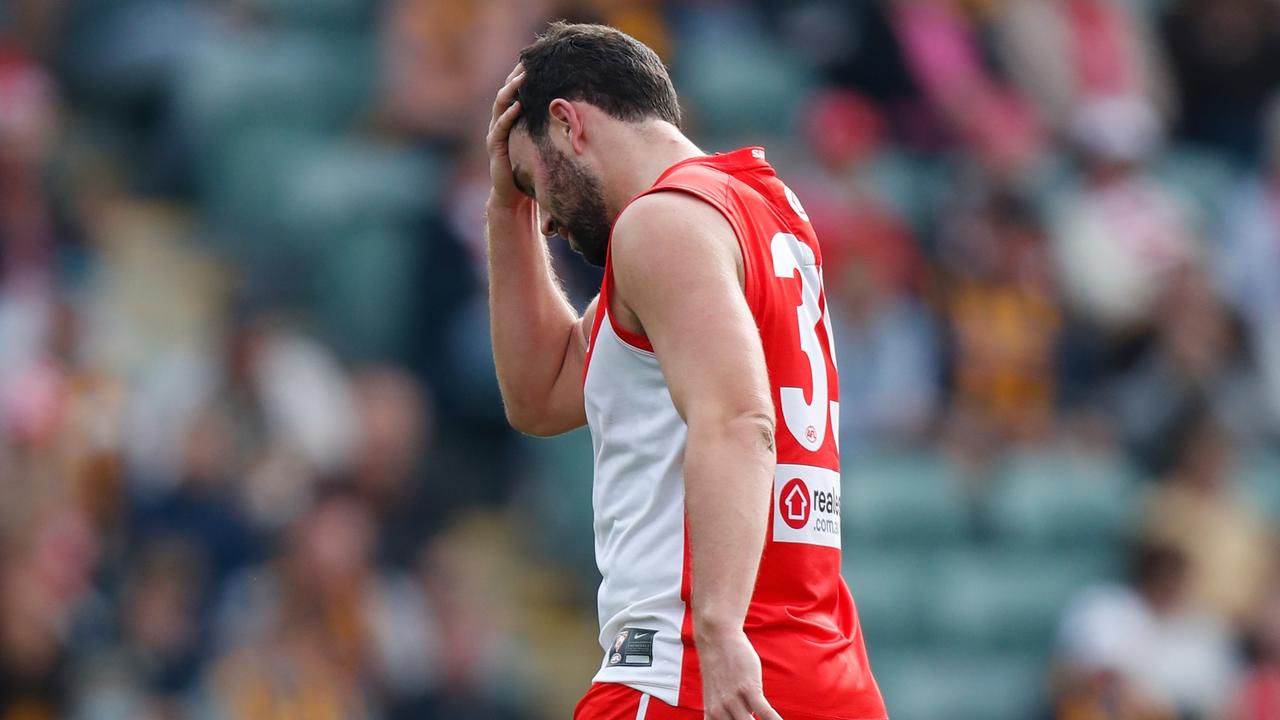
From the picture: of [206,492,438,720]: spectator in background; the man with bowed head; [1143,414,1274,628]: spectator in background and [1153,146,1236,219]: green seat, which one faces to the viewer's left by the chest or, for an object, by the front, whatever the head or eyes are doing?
the man with bowed head

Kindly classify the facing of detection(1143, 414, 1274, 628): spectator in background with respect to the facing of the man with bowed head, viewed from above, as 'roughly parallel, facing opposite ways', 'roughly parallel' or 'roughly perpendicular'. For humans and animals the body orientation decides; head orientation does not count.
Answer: roughly perpendicular

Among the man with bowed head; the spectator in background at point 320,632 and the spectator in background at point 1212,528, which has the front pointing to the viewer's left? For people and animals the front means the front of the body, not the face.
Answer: the man with bowed head

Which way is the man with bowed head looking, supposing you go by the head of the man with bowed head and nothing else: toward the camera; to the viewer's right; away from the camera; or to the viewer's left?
to the viewer's left

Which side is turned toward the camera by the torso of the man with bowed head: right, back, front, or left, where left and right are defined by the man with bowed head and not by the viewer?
left

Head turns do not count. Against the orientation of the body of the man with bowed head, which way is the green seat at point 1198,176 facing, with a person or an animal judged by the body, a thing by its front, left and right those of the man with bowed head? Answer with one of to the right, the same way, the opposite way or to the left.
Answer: to the left
